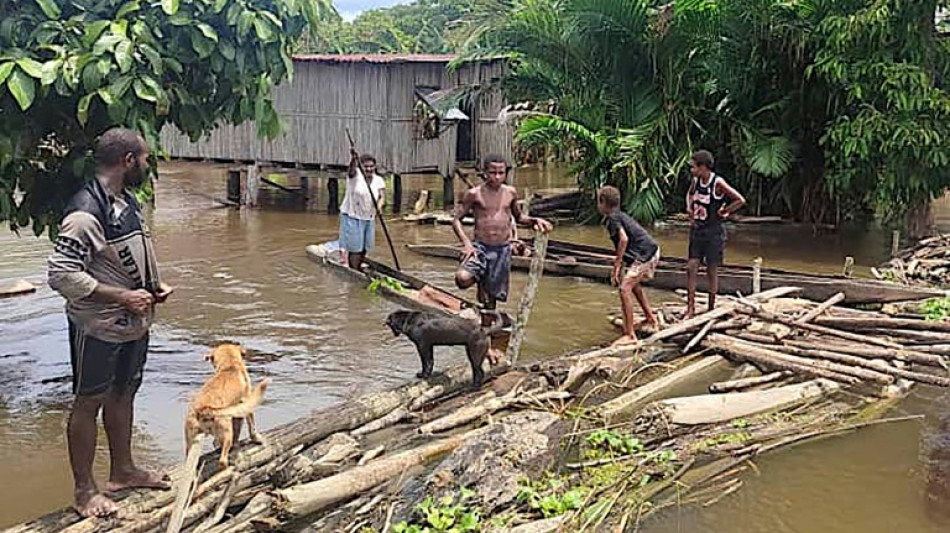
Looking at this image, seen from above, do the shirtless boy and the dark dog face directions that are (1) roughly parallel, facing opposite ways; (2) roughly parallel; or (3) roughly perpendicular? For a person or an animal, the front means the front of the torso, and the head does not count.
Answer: roughly perpendicular

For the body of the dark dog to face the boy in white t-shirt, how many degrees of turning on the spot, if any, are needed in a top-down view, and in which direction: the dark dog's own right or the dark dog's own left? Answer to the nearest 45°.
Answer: approximately 90° to the dark dog's own right

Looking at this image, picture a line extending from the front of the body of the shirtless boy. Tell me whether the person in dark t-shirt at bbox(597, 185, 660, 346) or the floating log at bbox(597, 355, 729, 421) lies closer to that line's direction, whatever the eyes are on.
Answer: the floating log

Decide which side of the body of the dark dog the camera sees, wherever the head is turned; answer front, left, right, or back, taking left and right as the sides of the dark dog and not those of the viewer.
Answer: left

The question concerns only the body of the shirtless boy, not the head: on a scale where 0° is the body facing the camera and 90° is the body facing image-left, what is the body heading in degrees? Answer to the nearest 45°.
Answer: approximately 0°

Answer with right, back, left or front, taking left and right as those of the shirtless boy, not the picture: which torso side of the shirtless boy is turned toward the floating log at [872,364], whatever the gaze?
left

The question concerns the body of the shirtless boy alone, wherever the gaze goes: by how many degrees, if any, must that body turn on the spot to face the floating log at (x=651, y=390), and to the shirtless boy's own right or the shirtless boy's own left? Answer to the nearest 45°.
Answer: approximately 90° to the shirtless boy's own left

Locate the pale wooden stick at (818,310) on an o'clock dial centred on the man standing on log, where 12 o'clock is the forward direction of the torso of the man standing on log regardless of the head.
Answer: The pale wooden stick is roughly at 10 o'clock from the man standing on log.

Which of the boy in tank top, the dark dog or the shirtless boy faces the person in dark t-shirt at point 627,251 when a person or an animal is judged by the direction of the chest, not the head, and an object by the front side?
the boy in tank top

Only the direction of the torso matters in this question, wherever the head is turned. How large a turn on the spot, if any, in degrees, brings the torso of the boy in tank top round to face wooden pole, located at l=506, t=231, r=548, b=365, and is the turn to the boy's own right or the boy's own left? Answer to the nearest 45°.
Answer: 0° — they already face it
